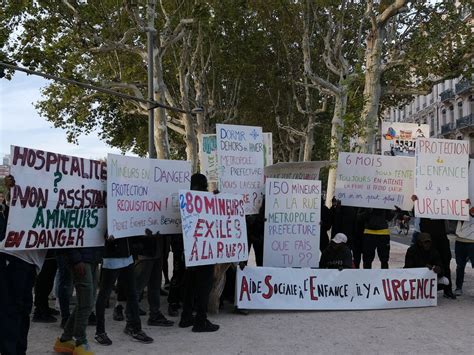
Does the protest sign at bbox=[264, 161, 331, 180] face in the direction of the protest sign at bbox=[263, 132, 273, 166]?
no

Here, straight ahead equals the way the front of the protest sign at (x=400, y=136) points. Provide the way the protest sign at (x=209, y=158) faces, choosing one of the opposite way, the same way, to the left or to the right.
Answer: the same way

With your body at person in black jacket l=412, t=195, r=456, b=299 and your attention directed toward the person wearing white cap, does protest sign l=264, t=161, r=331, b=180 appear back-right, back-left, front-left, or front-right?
front-right

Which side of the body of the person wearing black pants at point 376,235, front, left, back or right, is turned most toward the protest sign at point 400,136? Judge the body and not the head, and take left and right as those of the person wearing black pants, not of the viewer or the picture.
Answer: back

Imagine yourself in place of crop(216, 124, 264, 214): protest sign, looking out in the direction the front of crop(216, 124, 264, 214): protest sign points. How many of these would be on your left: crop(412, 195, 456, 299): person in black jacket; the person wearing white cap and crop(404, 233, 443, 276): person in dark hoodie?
3

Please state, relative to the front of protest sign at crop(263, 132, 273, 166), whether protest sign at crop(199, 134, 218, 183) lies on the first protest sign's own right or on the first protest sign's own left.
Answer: on the first protest sign's own right

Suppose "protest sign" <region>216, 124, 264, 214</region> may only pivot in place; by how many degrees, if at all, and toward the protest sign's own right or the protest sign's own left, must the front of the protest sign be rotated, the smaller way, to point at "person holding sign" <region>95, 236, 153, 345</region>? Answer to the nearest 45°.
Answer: approximately 45° to the protest sign's own right

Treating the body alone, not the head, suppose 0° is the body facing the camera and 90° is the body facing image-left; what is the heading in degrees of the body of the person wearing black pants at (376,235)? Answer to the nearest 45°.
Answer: approximately 0°

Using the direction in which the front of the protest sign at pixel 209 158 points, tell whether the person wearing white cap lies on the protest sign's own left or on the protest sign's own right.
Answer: on the protest sign's own left

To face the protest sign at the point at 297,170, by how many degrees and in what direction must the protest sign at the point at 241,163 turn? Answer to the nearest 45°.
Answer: approximately 135° to its left

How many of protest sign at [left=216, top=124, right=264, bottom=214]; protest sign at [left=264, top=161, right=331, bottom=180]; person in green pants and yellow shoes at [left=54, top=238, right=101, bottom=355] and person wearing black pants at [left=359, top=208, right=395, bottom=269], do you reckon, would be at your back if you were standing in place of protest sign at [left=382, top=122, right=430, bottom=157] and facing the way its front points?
0

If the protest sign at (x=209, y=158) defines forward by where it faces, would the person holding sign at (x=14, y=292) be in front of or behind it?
in front

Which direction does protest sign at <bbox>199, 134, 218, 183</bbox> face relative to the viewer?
toward the camera

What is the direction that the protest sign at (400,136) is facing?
toward the camera

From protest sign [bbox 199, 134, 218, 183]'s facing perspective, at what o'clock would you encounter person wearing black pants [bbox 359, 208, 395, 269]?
The person wearing black pants is roughly at 9 o'clock from the protest sign.
